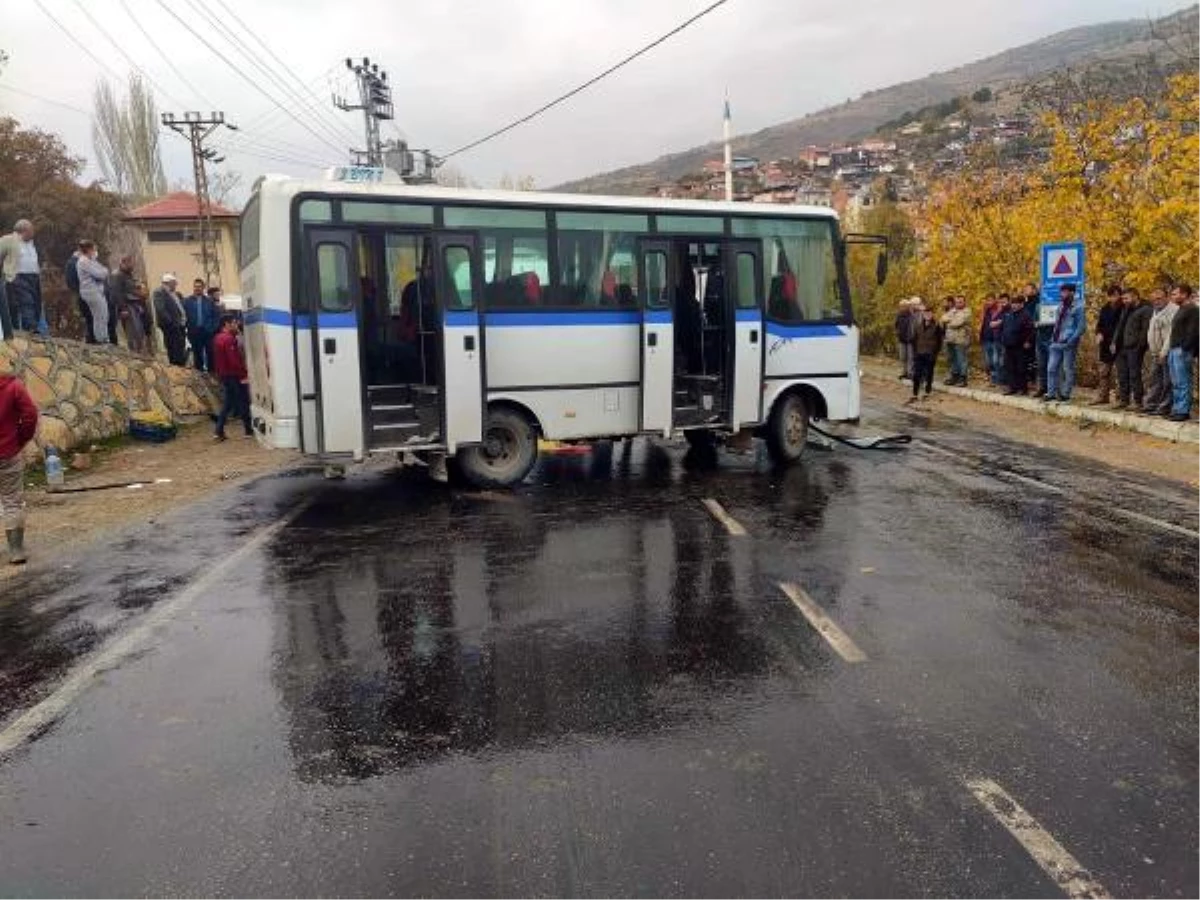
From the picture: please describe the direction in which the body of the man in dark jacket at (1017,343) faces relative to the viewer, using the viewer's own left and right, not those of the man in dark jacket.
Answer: facing the viewer and to the left of the viewer

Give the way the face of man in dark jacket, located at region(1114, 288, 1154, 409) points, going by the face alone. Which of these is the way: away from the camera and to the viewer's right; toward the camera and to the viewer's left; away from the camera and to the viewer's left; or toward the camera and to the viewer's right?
toward the camera and to the viewer's left

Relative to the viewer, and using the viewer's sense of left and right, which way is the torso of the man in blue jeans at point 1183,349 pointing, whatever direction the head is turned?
facing to the left of the viewer

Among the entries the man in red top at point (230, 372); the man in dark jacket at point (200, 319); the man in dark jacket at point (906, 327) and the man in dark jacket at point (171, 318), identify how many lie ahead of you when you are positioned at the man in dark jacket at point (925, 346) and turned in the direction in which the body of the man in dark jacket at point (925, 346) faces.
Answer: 3

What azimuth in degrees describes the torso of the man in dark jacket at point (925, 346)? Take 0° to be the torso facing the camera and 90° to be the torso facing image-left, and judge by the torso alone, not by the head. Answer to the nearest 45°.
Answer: approximately 45°

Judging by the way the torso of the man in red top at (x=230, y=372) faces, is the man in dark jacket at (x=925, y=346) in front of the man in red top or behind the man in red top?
in front

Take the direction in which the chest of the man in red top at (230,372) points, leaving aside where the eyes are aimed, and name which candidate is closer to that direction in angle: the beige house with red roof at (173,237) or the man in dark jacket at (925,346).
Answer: the man in dark jacket

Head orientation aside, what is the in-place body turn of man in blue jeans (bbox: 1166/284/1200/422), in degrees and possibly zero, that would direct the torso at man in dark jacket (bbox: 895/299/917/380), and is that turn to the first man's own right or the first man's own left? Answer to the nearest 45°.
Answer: approximately 45° to the first man's own right

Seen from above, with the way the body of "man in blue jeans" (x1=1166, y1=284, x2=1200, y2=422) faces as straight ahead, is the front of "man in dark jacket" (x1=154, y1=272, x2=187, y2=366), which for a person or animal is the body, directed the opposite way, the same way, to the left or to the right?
the opposite way

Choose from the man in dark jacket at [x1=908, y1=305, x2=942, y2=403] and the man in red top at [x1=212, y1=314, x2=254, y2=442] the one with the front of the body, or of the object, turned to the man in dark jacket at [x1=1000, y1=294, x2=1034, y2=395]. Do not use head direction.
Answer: the man in red top

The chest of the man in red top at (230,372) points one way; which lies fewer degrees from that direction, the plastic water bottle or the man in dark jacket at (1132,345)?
the man in dark jacket

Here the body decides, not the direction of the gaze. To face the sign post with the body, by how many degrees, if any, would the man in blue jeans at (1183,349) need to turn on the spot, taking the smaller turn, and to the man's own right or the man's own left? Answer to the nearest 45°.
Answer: approximately 45° to the man's own right
